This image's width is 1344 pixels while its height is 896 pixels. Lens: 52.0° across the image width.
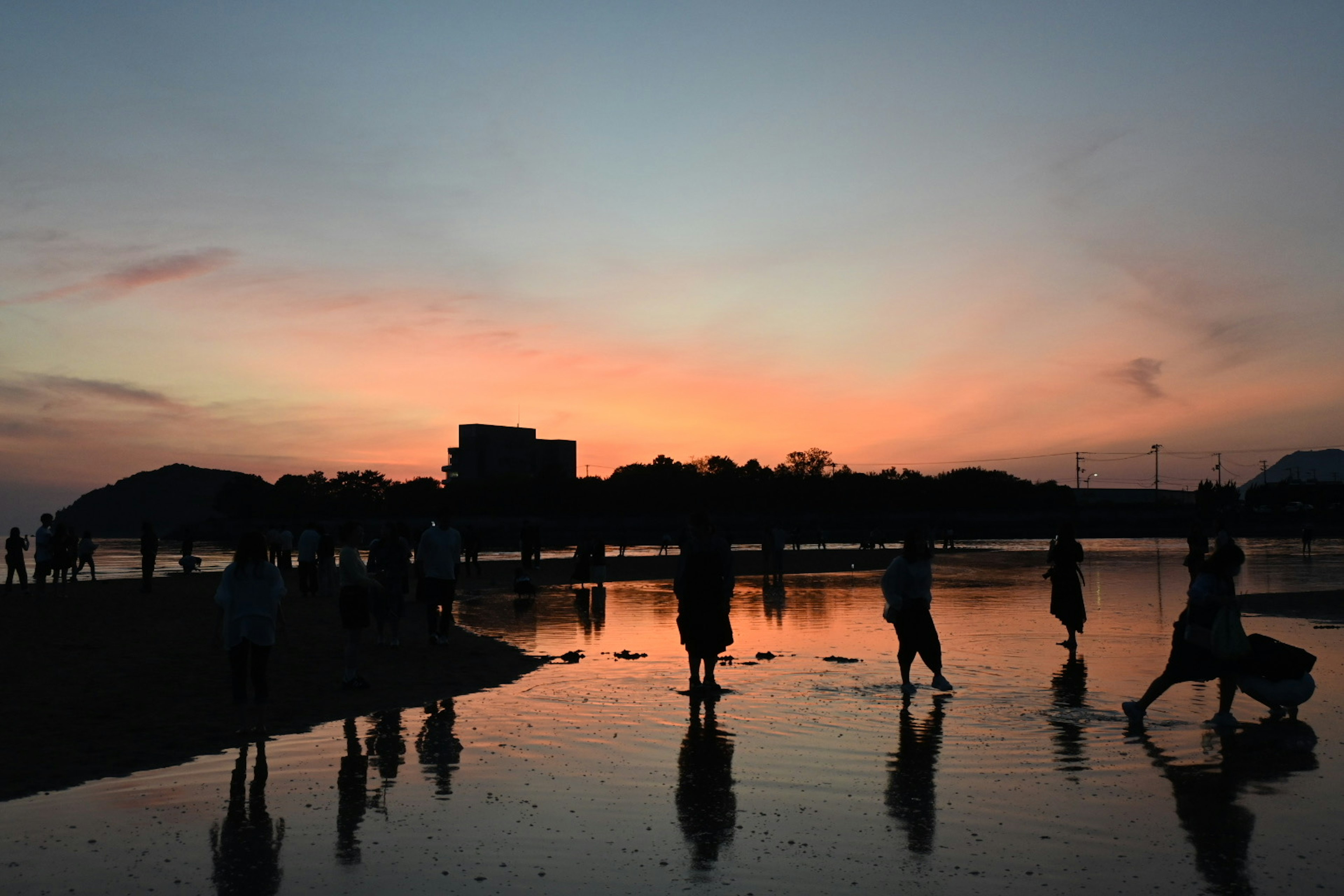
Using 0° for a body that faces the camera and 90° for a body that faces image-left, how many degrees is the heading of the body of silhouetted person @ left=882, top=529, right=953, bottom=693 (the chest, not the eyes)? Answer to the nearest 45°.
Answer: approximately 315°

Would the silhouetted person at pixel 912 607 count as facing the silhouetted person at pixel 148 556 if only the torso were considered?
no

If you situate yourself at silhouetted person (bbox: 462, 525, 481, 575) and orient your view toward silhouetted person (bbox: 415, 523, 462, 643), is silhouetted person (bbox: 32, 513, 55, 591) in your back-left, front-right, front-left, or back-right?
front-right

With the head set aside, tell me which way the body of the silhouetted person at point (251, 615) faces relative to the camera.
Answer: away from the camera

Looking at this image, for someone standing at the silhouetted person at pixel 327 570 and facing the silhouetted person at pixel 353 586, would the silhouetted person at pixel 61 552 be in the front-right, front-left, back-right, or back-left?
back-right

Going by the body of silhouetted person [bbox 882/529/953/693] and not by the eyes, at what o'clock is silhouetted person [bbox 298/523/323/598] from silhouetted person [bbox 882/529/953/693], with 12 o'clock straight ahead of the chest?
silhouetted person [bbox 298/523/323/598] is roughly at 6 o'clock from silhouetted person [bbox 882/529/953/693].

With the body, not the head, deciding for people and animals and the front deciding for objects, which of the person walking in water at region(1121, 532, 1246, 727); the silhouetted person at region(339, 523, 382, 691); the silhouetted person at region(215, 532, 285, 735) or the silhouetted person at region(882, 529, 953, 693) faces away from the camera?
the silhouetted person at region(215, 532, 285, 735)

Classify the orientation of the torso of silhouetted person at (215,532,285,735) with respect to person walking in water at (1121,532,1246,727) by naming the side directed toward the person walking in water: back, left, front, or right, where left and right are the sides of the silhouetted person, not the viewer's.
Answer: right

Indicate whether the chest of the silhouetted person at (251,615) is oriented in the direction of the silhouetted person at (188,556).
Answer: yes
